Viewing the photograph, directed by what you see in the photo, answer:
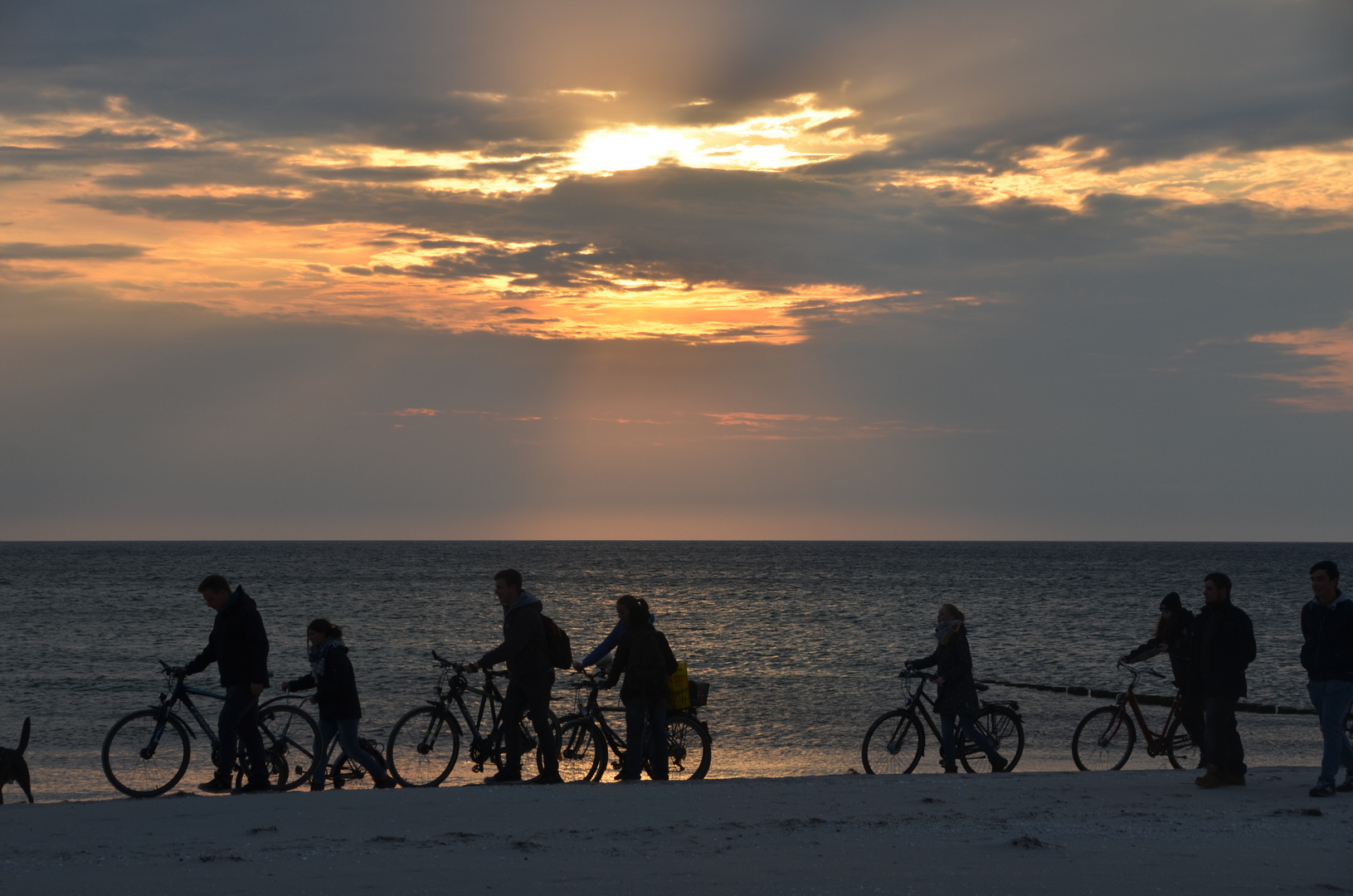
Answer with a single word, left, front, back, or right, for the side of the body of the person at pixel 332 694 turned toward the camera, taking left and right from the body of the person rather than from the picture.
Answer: left

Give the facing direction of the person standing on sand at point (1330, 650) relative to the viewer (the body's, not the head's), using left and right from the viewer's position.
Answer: facing the viewer and to the left of the viewer

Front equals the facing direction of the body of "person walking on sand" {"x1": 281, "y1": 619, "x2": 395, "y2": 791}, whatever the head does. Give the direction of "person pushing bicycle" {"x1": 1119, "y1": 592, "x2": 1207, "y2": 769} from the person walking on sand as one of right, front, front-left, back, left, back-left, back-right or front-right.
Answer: back

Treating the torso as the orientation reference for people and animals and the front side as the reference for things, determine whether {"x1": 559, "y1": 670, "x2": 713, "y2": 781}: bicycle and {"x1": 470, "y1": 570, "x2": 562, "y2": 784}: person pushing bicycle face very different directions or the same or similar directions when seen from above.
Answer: same or similar directions

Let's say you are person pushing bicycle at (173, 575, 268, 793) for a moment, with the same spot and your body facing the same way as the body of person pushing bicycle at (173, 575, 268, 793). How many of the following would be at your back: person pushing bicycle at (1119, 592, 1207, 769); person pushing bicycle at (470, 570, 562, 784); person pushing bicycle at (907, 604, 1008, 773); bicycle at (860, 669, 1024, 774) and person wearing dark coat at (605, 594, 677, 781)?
5

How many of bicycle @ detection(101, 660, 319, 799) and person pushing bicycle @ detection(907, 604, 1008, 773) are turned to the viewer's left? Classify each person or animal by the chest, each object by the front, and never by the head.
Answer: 2

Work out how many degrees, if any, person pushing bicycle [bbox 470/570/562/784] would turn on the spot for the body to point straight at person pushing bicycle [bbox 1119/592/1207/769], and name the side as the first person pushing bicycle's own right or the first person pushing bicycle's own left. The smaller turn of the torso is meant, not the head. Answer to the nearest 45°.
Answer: approximately 180°

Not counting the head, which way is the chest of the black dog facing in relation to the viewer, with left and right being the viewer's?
facing to the left of the viewer

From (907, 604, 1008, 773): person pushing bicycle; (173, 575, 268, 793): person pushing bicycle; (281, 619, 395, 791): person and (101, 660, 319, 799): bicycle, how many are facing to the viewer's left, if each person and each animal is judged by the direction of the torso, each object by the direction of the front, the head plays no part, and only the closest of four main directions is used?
4

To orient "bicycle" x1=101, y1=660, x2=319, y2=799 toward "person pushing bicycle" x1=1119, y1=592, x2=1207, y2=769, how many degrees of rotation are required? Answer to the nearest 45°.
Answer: approximately 180°

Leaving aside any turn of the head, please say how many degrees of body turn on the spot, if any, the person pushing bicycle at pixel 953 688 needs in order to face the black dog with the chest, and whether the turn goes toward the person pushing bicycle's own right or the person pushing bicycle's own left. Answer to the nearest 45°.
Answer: approximately 45° to the person pushing bicycle's own left

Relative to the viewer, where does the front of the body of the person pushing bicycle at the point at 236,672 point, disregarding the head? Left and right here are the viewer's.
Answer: facing to the left of the viewer

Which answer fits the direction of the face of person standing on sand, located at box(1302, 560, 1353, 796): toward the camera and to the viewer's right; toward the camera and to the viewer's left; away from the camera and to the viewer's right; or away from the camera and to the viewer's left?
toward the camera and to the viewer's left

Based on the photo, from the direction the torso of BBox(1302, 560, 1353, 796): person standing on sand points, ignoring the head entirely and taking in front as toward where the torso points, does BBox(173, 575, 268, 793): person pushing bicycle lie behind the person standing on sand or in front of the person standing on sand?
in front

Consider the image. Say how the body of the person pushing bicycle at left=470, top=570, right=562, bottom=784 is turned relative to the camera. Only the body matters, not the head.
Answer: to the viewer's left

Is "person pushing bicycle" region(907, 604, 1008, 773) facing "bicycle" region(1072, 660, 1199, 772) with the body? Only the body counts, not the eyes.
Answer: no

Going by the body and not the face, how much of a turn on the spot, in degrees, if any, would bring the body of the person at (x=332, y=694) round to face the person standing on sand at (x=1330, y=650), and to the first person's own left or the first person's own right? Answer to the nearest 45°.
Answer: approximately 135° to the first person's own left

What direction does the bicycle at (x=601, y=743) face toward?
to the viewer's left

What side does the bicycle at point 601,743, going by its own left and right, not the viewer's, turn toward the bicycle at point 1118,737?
back
